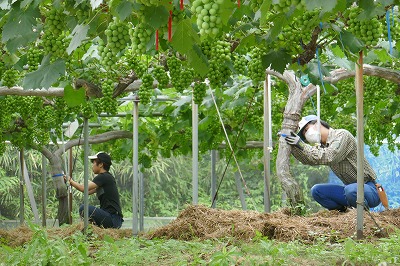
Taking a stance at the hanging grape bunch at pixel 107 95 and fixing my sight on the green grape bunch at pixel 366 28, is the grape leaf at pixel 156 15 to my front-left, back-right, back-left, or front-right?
front-right

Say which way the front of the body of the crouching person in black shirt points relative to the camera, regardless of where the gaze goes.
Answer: to the viewer's left

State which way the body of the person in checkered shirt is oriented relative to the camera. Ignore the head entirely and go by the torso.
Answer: to the viewer's left

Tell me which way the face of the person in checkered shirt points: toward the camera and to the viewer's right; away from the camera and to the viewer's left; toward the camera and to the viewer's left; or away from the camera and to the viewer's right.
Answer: toward the camera and to the viewer's left

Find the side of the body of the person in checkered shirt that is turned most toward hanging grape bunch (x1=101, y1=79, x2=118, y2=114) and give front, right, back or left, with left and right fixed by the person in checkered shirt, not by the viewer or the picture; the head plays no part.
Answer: front

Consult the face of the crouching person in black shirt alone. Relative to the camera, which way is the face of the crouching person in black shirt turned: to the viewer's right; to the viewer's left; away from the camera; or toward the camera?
to the viewer's left

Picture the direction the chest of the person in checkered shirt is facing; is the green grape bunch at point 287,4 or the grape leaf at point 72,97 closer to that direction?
the grape leaf

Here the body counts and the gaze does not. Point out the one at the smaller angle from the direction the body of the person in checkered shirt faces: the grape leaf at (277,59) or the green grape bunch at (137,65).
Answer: the green grape bunch

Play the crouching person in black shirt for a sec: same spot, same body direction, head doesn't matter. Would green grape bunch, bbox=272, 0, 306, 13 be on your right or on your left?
on your left

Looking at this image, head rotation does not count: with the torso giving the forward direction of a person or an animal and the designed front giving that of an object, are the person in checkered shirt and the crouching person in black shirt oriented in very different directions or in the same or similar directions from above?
same or similar directions

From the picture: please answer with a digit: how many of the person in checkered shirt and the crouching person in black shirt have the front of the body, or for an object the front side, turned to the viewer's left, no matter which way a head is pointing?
2

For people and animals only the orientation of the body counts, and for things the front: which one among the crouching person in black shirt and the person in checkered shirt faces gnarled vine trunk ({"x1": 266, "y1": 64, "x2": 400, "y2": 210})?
the person in checkered shirt
